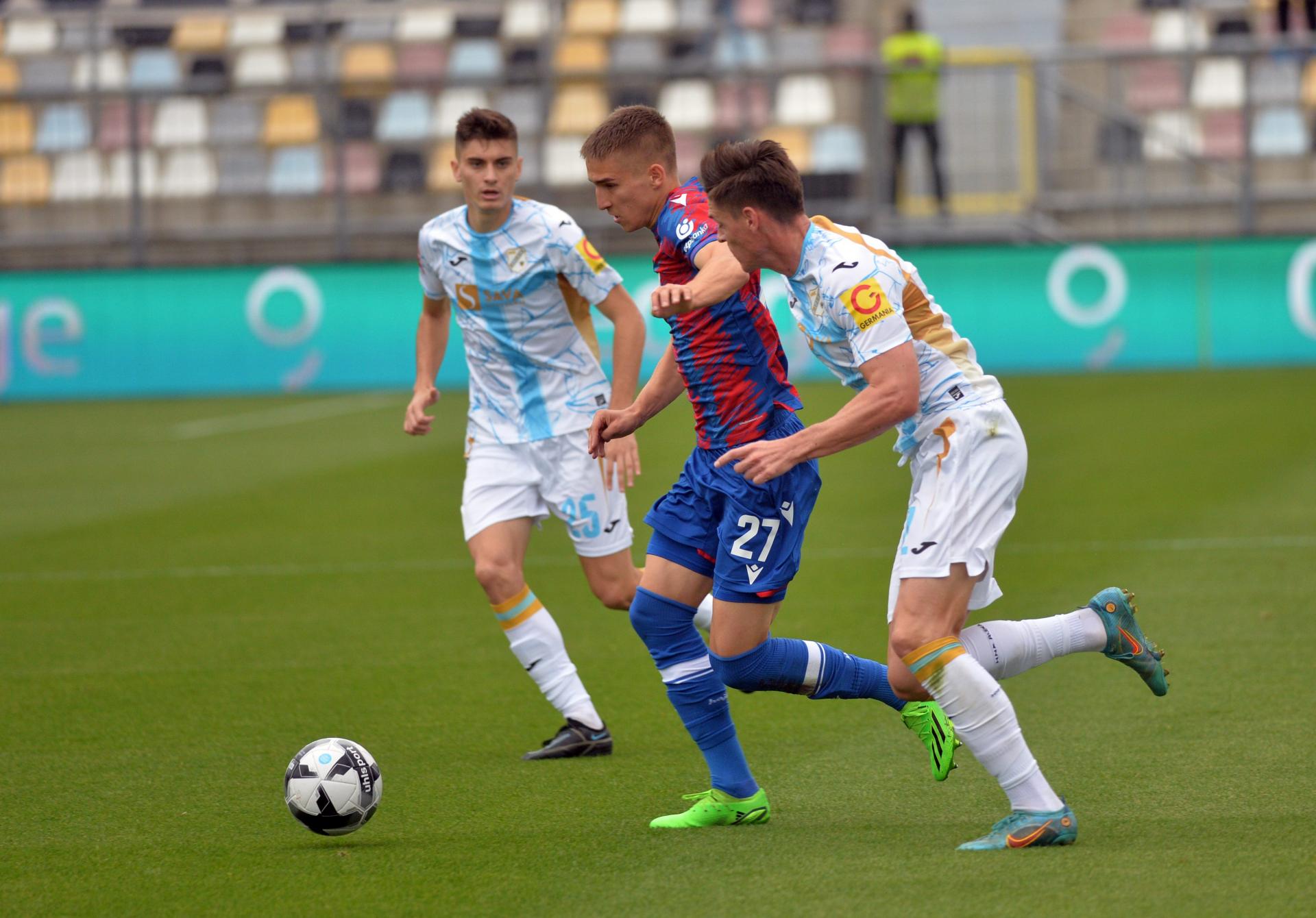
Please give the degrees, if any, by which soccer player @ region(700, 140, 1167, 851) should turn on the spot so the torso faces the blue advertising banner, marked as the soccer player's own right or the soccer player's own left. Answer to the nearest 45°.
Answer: approximately 90° to the soccer player's own right

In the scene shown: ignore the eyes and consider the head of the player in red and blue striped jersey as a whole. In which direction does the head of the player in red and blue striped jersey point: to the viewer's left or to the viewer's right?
to the viewer's left

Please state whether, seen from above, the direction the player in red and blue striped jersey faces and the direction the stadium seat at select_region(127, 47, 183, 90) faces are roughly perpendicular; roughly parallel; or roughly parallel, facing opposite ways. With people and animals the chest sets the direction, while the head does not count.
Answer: roughly perpendicular

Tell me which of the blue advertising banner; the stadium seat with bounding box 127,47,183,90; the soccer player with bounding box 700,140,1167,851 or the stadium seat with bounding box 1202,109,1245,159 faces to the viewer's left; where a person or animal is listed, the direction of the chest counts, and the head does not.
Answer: the soccer player

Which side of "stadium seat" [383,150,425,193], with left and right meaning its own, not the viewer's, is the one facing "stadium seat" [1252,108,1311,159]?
left

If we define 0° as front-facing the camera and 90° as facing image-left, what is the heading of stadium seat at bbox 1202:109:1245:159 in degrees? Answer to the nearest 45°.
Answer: approximately 0°

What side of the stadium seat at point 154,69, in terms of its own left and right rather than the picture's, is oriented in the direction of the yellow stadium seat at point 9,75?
right

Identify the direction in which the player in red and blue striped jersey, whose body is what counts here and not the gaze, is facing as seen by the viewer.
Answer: to the viewer's left
